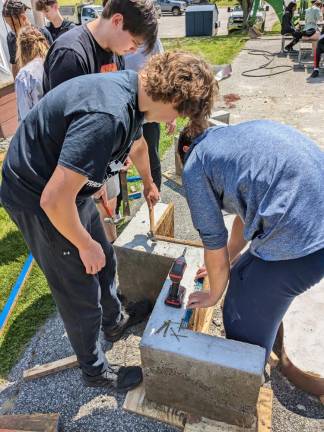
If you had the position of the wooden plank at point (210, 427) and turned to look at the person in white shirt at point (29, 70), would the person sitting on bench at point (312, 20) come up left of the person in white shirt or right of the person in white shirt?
right

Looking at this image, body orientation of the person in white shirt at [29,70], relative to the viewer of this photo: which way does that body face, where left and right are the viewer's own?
facing away from the viewer

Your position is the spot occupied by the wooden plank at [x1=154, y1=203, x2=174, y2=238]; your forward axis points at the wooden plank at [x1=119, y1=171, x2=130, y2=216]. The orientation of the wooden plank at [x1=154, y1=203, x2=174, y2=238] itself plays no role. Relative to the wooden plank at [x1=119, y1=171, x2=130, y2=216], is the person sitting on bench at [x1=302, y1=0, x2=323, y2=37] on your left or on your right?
right

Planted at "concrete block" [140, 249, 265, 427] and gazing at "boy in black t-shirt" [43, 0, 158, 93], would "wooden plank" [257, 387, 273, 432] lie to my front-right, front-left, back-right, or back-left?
back-right

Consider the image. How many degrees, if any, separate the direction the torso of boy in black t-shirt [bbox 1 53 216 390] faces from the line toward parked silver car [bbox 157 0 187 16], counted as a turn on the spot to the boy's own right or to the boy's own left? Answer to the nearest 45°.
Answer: approximately 90° to the boy's own left

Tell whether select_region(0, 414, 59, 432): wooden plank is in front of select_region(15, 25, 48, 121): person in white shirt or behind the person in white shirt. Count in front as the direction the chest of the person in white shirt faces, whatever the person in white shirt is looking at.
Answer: behind

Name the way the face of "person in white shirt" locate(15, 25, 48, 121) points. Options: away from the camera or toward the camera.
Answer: away from the camera

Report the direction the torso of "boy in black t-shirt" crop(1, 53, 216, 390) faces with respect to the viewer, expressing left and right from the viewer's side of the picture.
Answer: facing to the right of the viewer
